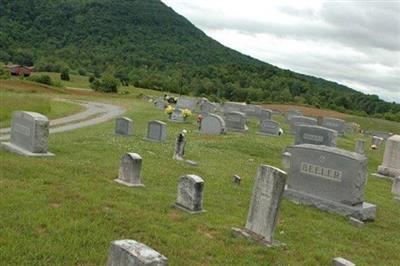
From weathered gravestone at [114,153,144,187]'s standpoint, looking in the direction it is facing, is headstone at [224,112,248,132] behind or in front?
behind

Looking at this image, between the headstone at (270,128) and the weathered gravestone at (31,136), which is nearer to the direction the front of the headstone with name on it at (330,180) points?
the weathered gravestone

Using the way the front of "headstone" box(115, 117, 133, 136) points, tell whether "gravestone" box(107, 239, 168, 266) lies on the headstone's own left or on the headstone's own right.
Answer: on the headstone's own left

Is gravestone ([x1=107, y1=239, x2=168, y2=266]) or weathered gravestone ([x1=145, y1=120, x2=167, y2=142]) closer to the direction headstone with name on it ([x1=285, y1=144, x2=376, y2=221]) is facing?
the gravestone

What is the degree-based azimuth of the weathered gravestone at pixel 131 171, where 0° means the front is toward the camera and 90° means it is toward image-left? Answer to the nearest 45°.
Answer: approximately 45°

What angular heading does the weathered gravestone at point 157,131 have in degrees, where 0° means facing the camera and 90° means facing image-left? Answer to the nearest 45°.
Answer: approximately 45°

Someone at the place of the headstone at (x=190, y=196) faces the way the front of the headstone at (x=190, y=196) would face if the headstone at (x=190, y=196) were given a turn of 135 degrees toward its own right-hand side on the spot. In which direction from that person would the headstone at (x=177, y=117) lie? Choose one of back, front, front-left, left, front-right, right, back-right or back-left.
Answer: front

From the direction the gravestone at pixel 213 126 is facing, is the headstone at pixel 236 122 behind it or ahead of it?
behind
